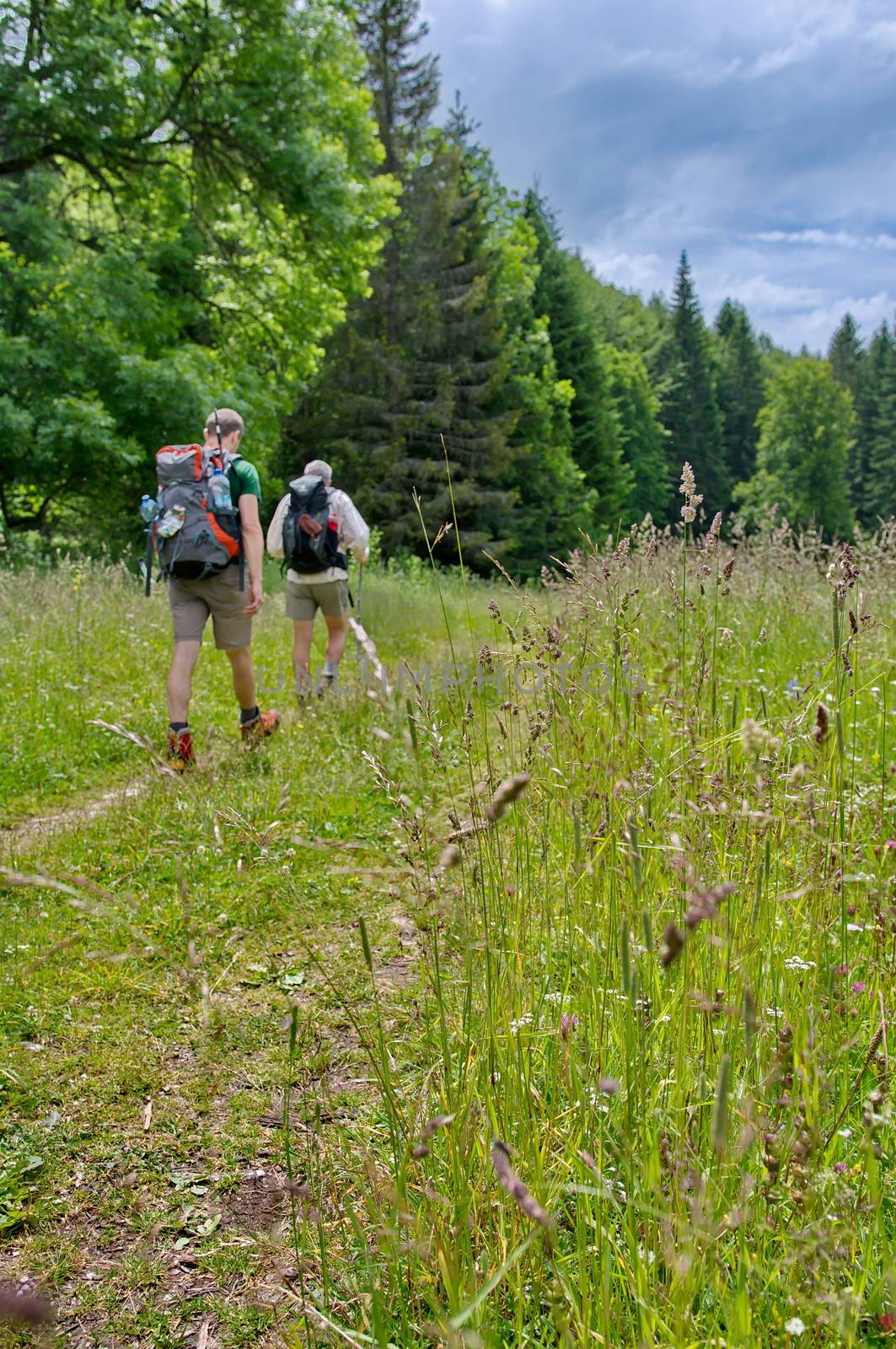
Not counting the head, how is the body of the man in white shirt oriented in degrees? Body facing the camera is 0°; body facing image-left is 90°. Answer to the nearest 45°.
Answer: approximately 180°

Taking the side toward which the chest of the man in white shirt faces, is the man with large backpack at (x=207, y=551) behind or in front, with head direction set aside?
behind

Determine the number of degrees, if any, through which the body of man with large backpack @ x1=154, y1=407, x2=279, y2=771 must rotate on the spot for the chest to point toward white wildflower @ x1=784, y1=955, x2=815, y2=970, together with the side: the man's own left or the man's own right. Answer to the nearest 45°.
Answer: approximately 135° to the man's own right

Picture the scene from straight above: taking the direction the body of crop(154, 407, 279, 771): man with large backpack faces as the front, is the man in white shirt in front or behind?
in front

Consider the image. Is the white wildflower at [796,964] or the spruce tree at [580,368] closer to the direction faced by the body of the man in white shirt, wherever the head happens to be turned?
the spruce tree

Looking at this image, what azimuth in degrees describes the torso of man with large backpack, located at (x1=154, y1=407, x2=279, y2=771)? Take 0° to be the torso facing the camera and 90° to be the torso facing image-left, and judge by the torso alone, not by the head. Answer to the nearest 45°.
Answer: approximately 225°

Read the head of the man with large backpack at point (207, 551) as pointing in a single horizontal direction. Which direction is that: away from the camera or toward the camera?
away from the camera

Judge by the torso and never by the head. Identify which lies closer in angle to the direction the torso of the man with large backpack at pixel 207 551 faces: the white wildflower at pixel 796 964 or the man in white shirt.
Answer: the man in white shirt

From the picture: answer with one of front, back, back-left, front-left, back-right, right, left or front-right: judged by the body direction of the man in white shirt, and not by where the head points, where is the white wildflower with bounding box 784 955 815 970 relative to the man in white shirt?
back
